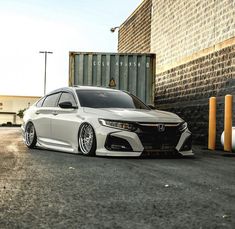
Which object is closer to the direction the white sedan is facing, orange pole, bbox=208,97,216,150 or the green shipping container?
the orange pole

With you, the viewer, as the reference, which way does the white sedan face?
facing the viewer and to the right of the viewer

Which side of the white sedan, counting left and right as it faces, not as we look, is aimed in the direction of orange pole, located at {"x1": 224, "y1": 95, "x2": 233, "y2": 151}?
left

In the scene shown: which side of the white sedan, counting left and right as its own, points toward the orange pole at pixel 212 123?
left

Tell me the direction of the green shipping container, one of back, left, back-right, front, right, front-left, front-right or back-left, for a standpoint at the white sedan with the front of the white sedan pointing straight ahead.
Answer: back-left
